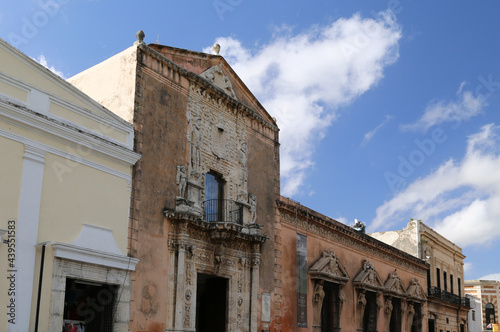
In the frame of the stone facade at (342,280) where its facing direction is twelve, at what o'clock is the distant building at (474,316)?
The distant building is roughly at 8 o'clock from the stone facade.

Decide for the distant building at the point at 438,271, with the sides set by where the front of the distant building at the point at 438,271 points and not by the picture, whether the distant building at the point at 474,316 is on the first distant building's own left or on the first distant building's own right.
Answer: on the first distant building's own left

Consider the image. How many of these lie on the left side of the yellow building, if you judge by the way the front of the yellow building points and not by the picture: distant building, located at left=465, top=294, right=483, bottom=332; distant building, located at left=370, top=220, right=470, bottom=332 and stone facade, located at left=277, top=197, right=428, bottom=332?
3

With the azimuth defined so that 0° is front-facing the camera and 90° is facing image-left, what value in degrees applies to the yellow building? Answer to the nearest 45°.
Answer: approximately 315°

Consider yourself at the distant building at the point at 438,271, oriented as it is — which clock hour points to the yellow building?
The yellow building is roughly at 2 o'clock from the distant building.

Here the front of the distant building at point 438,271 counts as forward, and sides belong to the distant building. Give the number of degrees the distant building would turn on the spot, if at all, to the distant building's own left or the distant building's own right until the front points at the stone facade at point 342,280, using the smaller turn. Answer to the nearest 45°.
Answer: approximately 45° to the distant building's own right

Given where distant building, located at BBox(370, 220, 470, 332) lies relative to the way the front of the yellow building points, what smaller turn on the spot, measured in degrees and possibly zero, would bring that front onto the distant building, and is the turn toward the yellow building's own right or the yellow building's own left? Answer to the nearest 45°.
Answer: approximately 90° to the yellow building's own left

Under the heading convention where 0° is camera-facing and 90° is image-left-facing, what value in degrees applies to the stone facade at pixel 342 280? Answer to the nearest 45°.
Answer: approximately 315°
